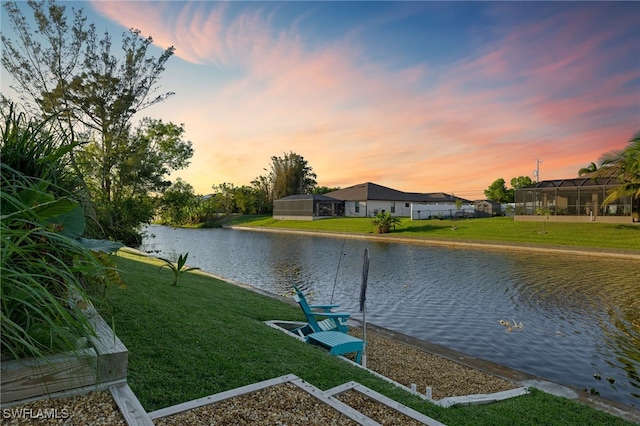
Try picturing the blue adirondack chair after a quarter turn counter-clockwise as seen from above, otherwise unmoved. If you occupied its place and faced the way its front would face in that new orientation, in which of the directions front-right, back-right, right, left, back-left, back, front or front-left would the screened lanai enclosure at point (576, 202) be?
front-right

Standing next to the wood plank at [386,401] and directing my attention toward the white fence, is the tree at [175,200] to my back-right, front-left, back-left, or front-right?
front-left

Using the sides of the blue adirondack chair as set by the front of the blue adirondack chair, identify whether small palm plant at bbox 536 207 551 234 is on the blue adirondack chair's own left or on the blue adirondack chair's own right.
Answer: on the blue adirondack chair's own left

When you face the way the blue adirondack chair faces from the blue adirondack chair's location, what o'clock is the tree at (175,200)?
The tree is roughly at 8 o'clock from the blue adirondack chair.

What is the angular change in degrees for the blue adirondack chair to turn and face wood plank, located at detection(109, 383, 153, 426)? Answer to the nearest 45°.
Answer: approximately 90° to its right

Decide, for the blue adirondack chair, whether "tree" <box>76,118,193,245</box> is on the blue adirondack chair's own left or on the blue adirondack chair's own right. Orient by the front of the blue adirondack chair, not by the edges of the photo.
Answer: on the blue adirondack chair's own left

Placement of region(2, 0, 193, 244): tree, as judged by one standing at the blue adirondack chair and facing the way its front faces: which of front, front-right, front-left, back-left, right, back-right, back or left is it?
back-left

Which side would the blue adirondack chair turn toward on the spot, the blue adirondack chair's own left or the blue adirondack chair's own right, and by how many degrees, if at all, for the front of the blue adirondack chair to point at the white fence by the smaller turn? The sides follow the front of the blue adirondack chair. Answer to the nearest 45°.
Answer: approximately 90° to the blue adirondack chair's own left

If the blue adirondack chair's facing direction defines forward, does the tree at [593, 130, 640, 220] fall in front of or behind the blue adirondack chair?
in front

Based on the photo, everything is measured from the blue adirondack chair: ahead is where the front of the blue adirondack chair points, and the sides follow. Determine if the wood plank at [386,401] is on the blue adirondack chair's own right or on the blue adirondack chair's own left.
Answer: on the blue adirondack chair's own right

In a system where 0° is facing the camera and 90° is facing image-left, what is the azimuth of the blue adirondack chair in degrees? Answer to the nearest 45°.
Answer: approximately 270°

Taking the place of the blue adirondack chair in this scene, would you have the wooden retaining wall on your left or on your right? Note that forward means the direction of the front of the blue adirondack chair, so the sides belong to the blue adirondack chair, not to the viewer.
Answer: on your right
